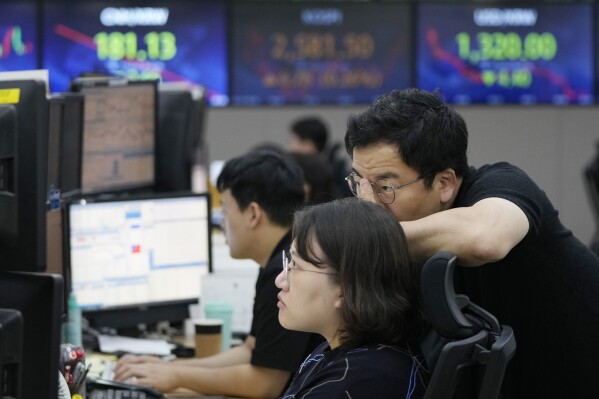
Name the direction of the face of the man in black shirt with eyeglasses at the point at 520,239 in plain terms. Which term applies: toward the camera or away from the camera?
toward the camera

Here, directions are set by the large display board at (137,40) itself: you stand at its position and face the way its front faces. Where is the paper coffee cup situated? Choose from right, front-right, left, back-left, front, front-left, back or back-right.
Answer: front

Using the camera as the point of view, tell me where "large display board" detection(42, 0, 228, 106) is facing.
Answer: facing the viewer

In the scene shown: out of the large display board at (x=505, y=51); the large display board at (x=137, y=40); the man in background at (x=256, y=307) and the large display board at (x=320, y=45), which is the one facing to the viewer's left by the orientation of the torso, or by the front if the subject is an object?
the man in background

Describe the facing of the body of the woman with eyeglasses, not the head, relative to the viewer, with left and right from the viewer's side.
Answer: facing to the left of the viewer

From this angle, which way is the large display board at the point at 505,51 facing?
toward the camera

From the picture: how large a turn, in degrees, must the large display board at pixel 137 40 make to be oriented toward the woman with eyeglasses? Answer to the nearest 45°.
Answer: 0° — it already faces them

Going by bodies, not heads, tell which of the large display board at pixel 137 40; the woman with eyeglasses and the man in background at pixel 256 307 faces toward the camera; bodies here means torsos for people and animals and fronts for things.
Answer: the large display board

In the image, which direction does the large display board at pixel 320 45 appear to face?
toward the camera

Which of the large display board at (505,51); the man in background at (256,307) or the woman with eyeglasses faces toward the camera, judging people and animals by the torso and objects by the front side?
the large display board

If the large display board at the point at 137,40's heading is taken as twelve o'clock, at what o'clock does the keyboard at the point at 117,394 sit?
The keyboard is roughly at 12 o'clock from the large display board.

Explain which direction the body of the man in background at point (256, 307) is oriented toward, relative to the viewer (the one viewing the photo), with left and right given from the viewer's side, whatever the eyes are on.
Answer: facing to the left of the viewer

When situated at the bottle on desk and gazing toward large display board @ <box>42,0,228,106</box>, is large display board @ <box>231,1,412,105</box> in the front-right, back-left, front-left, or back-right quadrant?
front-right

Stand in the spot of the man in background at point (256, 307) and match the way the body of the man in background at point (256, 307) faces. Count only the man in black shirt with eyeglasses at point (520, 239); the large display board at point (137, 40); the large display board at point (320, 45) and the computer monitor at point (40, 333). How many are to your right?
2

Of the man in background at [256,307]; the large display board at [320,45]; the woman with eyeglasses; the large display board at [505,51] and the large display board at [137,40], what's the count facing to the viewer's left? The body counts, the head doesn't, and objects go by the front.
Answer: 2

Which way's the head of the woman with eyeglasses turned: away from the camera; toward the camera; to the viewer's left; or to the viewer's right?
to the viewer's left
